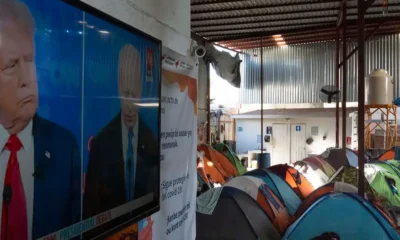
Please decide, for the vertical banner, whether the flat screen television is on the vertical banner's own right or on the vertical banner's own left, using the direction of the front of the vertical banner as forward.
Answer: on the vertical banner's own right

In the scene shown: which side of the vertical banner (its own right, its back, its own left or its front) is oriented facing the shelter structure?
left

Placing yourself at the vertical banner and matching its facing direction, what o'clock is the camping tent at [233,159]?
The camping tent is roughly at 8 o'clock from the vertical banner.

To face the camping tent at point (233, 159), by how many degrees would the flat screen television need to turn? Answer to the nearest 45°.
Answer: approximately 90° to its left

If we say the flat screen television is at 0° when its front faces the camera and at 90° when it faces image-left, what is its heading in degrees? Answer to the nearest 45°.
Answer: approximately 315°

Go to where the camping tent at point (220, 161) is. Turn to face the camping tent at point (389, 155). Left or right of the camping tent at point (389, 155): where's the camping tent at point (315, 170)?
right

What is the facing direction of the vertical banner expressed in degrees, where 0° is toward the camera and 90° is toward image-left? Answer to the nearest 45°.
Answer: approximately 315°

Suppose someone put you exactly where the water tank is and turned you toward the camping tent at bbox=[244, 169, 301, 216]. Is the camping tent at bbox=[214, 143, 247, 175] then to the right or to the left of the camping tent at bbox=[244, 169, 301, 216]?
right

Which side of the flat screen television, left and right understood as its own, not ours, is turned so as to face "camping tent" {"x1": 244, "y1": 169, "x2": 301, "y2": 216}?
left

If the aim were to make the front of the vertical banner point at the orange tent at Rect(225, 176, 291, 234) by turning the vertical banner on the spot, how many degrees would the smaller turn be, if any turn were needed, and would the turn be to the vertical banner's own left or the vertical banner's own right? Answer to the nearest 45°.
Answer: approximately 90° to the vertical banner's own left
